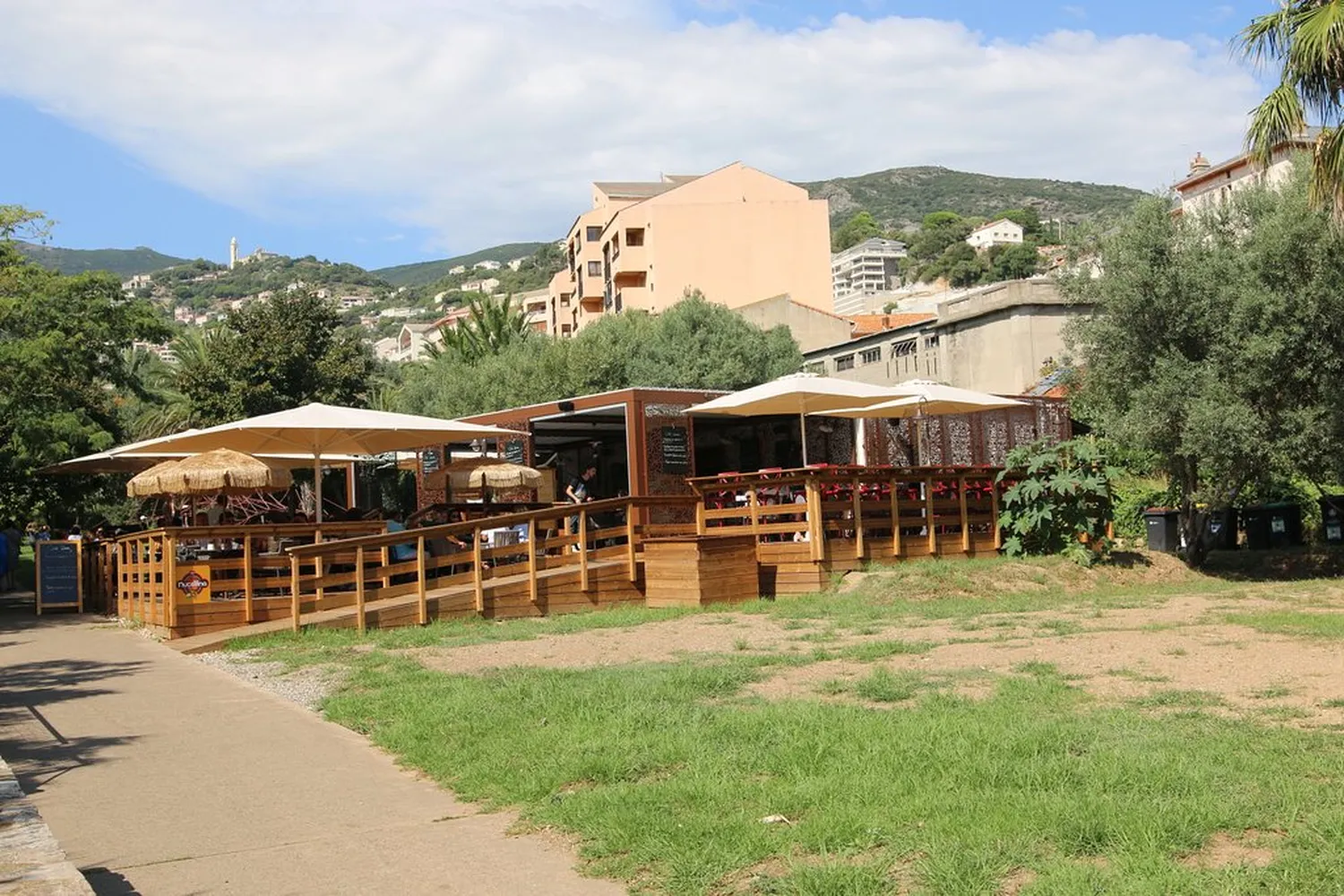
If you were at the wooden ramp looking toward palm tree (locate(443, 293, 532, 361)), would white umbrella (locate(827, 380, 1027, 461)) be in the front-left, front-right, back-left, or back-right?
front-right

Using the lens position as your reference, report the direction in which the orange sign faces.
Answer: facing the viewer

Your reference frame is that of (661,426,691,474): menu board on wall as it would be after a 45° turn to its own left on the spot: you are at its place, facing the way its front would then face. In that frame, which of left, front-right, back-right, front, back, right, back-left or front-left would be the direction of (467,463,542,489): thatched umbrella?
back-right

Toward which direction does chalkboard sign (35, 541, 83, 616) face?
toward the camera

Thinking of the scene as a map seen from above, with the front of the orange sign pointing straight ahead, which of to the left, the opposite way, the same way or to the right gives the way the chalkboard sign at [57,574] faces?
the same way

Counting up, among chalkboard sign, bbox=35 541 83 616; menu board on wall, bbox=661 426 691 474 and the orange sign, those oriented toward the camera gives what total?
3

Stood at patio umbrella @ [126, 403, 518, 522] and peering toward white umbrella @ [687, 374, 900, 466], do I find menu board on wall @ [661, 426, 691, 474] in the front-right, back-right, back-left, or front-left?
front-left

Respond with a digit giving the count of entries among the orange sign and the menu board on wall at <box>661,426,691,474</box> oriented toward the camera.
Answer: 2

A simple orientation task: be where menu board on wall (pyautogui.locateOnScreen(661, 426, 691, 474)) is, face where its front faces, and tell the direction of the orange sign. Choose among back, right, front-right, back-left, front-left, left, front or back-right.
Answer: front-right

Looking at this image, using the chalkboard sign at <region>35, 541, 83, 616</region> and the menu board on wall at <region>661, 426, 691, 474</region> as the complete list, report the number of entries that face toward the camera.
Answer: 2

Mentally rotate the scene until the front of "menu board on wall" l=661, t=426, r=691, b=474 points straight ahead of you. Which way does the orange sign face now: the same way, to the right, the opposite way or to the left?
the same way

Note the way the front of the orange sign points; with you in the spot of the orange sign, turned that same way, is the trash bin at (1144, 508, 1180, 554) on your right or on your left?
on your left

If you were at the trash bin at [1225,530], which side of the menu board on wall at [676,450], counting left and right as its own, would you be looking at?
left

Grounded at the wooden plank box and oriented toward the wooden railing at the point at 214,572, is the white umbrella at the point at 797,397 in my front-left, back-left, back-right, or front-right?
back-right

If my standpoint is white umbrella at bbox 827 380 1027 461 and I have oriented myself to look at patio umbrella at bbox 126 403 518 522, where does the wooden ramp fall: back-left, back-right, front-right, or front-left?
front-left
